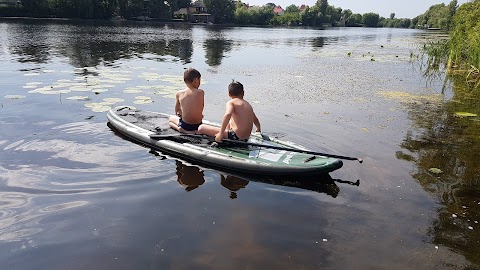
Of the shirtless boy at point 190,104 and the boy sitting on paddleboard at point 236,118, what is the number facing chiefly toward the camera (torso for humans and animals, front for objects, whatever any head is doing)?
0

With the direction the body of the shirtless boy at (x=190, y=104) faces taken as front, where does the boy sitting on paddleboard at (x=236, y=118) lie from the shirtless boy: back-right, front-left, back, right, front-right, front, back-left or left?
back-right

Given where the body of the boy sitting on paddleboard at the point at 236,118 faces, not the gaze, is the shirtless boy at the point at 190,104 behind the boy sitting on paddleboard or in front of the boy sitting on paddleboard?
in front

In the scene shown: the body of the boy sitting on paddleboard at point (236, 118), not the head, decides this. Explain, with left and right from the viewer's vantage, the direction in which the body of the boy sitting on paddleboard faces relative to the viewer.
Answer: facing away from the viewer and to the left of the viewer

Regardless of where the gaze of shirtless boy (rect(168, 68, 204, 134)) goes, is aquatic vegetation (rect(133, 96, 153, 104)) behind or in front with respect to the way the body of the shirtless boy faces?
in front

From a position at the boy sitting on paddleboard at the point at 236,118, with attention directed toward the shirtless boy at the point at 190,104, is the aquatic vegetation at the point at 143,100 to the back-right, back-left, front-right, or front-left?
front-right

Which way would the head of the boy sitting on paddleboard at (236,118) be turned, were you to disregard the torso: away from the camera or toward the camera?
away from the camera

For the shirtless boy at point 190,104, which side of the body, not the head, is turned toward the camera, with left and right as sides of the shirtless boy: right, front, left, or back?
back

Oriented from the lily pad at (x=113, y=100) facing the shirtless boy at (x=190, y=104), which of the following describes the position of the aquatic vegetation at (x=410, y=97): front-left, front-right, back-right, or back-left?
front-left

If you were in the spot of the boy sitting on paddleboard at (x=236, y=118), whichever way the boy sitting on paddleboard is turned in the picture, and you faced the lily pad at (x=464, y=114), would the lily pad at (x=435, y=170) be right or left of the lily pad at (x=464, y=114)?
right

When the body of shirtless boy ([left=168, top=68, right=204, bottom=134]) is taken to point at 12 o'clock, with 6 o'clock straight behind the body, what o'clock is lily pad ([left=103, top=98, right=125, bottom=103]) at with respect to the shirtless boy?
The lily pad is roughly at 11 o'clock from the shirtless boy.
